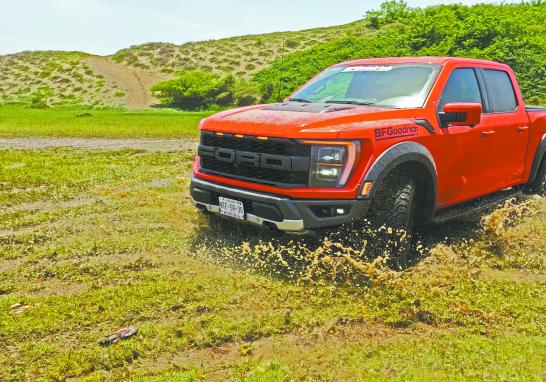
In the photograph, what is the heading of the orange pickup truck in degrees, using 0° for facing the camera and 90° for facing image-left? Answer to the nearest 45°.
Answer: approximately 45°
